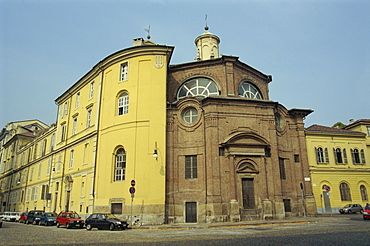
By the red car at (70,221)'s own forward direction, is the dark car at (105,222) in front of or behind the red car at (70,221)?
in front

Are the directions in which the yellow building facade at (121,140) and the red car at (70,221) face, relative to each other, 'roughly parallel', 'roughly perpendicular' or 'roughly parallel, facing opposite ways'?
roughly perpendicular

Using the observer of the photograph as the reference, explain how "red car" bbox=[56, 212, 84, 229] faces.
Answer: facing the viewer and to the right of the viewer

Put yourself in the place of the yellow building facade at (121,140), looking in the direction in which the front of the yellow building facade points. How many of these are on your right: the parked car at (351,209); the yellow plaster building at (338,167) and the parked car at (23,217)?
1

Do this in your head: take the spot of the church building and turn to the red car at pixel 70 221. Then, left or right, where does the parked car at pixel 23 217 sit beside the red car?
right

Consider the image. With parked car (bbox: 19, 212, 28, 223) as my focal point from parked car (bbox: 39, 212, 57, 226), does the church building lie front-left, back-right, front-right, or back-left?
back-right

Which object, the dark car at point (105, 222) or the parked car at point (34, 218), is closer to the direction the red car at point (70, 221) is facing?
the dark car

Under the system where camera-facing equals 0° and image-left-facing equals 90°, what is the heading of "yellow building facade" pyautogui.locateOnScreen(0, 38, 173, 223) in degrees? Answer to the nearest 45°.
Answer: approximately 45°

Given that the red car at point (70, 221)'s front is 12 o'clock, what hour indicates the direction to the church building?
The church building is roughly at 11 o'clock from the red car.

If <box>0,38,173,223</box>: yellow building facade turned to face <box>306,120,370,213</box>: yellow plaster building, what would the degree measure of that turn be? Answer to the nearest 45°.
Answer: approximately 135° to its left
